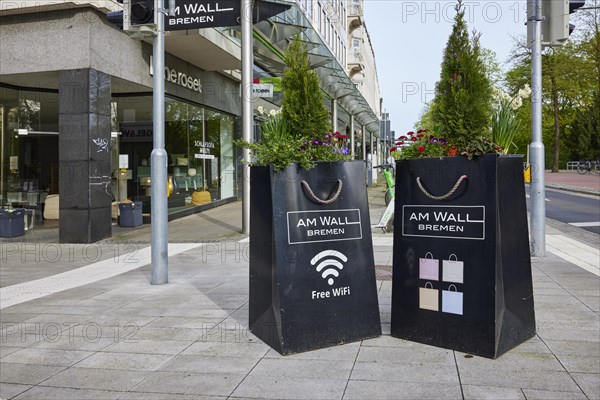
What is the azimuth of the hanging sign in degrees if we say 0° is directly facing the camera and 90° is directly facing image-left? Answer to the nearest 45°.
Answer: approximately 0°

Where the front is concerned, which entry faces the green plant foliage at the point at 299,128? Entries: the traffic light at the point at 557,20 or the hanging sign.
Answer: the hanging sign

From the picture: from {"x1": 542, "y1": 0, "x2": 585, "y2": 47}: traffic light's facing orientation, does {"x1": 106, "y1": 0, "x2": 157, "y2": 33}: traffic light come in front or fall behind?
behind
